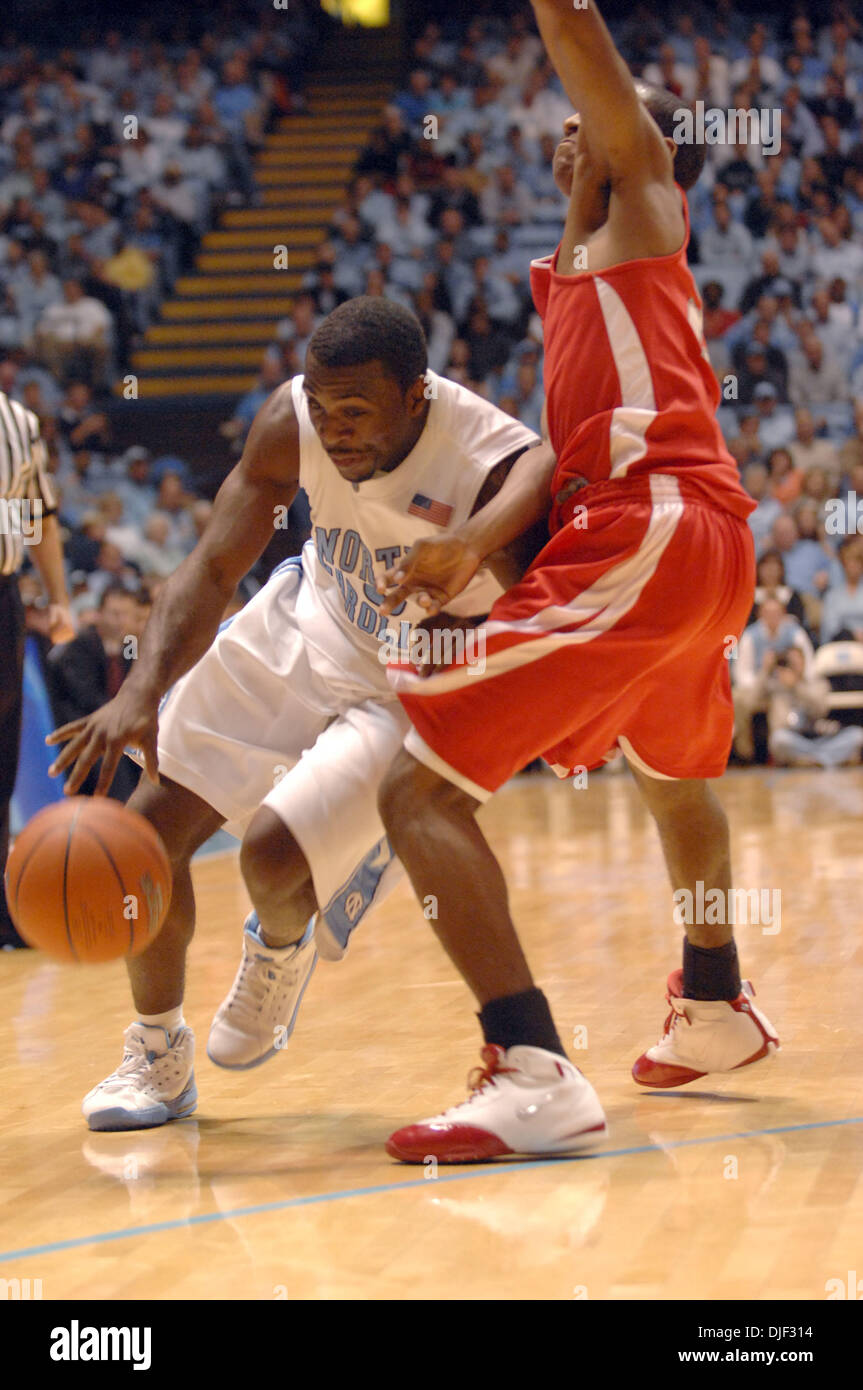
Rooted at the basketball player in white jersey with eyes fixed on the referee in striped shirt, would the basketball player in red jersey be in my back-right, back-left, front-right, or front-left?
back-right

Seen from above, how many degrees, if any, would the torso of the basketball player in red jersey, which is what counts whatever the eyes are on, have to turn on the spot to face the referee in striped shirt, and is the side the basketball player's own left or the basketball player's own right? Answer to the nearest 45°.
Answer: approximately 45° to the basketball player's own right

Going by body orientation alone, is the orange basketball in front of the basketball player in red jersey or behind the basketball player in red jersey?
in front

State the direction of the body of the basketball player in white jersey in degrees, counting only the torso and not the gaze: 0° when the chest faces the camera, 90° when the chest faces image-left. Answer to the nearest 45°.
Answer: approximately 45°

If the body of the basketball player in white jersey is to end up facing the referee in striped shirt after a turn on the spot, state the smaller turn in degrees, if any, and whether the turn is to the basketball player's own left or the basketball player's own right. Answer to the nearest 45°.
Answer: approximately 135° to the basketball player's own right

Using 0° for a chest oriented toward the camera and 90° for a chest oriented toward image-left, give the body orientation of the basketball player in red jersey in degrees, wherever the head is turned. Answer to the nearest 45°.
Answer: approximately 90°
